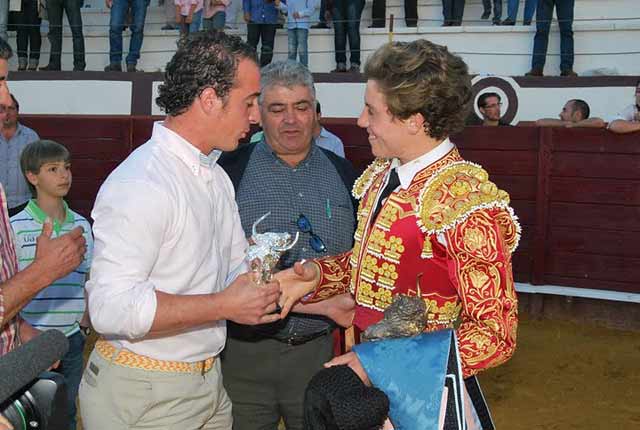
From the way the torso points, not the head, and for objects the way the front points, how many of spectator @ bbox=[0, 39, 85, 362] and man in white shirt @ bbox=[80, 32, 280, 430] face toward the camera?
0

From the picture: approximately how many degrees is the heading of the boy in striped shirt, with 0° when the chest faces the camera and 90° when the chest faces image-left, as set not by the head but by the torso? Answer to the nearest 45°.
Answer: approximately 315°

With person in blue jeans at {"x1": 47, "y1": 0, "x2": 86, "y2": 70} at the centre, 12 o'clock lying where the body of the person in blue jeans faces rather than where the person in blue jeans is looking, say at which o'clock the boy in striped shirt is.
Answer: The boy in striped shirt is roughly at 12 o'clock from the person in blue jeans.

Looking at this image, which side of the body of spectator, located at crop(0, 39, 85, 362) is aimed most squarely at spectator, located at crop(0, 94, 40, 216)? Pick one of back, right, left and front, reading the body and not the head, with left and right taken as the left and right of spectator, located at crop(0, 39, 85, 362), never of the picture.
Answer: left

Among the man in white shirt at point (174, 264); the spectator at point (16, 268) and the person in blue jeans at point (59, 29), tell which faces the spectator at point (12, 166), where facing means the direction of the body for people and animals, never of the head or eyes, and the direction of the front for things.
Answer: the person in blue jeans

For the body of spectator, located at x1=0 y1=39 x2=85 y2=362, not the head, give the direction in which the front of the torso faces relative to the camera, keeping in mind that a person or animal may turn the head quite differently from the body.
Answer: to the viewer's right

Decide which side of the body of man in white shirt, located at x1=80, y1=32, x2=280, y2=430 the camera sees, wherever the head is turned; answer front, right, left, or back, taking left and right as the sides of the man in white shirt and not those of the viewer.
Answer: right

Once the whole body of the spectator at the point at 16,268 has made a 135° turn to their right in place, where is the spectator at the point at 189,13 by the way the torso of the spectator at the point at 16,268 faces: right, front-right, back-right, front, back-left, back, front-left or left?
back-right

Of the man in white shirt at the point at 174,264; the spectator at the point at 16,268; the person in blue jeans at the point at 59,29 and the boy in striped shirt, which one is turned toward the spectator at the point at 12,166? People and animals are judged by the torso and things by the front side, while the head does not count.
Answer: the person in blue jeans

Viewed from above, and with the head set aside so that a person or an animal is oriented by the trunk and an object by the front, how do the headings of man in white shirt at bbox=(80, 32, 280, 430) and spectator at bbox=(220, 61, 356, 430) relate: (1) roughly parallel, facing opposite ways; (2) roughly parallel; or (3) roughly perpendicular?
roughly perpendicular
